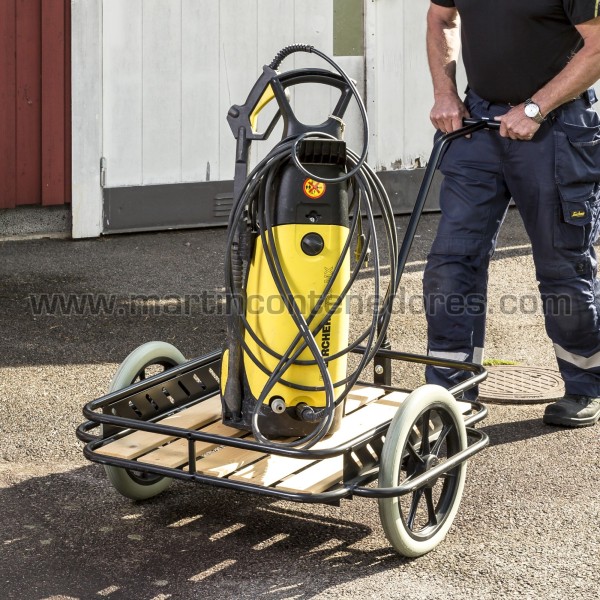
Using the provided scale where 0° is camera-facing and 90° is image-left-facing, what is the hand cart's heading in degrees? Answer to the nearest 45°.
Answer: approximately 45°

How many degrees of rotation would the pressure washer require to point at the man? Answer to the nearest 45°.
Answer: approximately 135° to its left

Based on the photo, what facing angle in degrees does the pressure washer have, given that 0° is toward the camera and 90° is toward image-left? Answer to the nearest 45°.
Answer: approximately 0°
